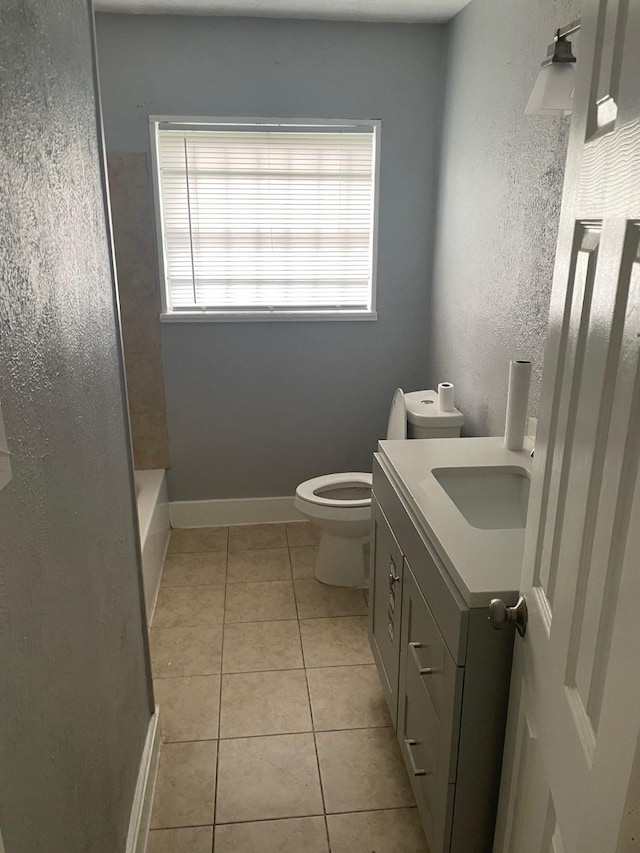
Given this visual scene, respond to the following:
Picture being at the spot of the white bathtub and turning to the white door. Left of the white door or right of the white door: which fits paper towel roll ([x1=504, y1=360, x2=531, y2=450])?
left

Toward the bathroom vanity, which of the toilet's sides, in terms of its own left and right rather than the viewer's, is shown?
left

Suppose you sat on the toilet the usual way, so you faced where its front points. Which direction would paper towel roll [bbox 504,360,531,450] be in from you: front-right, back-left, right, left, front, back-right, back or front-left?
back-left

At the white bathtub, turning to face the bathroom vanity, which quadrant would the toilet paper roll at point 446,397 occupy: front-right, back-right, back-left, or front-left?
front-left

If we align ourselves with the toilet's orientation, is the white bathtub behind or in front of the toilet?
in front
